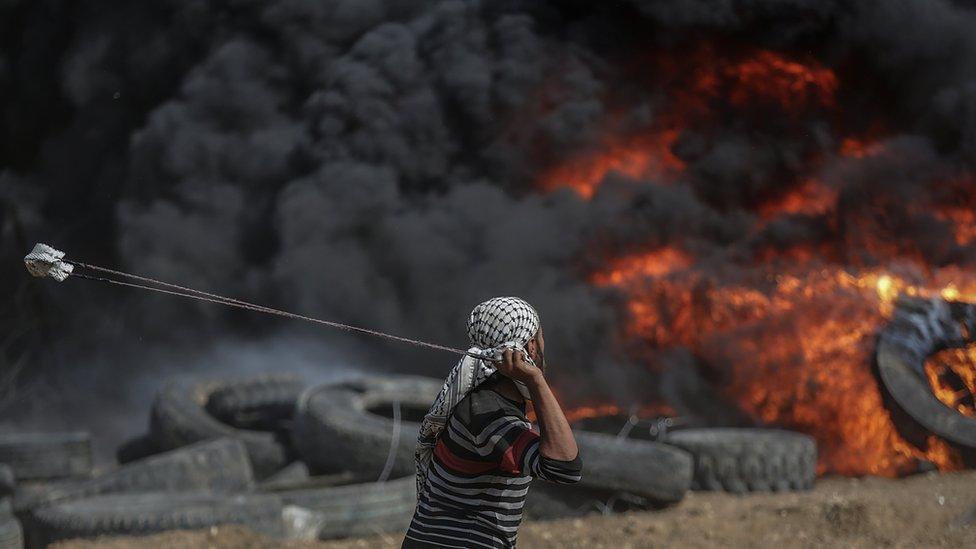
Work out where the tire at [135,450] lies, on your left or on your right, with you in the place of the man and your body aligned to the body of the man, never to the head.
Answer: on your left

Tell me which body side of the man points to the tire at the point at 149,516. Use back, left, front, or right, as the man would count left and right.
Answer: left

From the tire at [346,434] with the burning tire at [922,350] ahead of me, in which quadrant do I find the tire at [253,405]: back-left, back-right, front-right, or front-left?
back-left

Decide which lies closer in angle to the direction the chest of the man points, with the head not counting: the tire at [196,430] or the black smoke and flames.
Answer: the black smoke and flames

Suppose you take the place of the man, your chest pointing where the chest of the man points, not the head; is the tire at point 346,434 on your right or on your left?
on your left

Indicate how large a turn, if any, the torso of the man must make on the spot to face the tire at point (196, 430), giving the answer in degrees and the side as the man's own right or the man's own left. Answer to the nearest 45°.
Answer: approximately 90° to the man's own left

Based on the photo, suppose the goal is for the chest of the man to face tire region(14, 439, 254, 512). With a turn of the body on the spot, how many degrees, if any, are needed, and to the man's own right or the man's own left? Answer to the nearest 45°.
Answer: approximately 90° to the man's own left

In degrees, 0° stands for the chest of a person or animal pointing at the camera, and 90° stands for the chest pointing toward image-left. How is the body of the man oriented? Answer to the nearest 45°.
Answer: approximately 225°

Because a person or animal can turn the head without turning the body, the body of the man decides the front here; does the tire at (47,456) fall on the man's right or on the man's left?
on the man's left

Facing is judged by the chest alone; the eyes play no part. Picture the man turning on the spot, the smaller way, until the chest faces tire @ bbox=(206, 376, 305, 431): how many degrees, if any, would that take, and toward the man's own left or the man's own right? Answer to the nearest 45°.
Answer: approximately 45° to the man's own left

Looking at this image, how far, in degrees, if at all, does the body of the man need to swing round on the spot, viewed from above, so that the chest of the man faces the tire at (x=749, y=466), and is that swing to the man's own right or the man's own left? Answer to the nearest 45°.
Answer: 0° — they already face it
